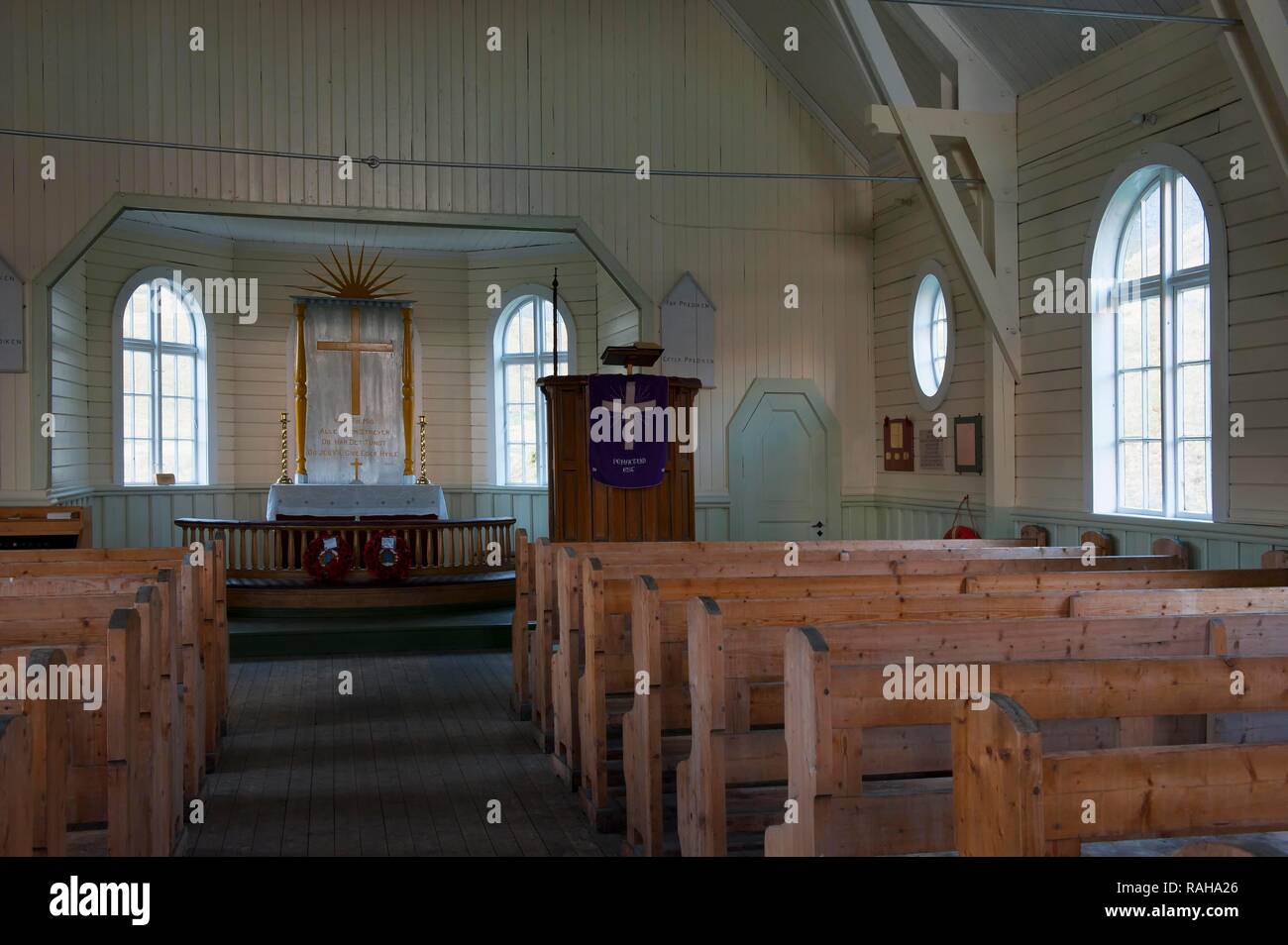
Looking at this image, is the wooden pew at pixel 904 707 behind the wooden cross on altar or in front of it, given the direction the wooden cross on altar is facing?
in front

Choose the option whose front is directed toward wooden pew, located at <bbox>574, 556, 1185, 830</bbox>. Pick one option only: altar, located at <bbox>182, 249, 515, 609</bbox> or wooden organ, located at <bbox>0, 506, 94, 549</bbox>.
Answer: the altar

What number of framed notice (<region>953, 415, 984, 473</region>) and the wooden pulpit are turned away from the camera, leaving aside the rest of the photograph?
0

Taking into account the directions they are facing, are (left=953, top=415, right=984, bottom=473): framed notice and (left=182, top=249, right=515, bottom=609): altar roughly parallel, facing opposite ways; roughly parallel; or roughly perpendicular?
roughly perpendicular

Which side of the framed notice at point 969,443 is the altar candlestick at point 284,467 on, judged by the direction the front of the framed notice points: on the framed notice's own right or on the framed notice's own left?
on the framed notice's own right

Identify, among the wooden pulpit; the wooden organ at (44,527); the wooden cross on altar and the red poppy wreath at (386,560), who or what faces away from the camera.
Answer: the wooden organ

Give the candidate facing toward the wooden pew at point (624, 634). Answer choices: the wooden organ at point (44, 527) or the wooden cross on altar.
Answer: the wooden cross on altar

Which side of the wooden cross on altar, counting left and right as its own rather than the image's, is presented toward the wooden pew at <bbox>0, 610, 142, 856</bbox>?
front

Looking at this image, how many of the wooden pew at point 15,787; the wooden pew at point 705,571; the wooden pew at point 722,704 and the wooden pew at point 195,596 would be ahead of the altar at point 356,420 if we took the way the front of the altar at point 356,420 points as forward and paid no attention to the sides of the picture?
4

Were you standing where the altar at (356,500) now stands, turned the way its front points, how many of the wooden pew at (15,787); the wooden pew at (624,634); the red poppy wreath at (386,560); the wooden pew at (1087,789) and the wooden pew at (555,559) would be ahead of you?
5

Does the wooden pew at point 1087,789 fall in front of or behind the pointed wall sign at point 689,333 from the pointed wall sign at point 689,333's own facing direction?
in front
